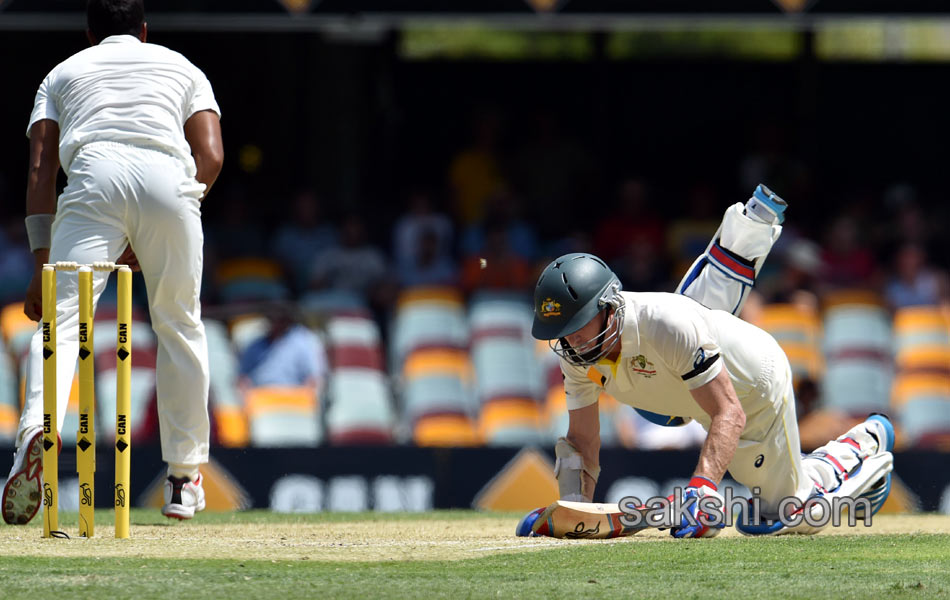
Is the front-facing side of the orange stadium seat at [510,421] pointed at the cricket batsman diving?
yes

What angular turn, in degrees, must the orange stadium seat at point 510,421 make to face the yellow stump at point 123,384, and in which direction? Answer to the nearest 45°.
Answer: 0° — it already faces it

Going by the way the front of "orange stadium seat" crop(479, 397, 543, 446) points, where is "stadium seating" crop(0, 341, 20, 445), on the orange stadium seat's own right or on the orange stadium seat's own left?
on the orange stadium seat's own right

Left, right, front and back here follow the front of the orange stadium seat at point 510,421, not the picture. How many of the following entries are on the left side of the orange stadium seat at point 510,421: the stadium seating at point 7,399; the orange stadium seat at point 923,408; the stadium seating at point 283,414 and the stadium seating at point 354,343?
1

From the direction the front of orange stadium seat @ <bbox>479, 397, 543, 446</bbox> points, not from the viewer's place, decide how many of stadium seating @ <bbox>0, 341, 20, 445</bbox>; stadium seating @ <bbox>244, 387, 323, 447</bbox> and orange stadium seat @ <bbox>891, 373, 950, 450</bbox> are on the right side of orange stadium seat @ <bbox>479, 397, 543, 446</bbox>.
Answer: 2

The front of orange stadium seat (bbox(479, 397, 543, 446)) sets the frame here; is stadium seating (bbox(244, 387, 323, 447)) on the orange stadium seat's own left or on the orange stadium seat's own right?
on the orange stadium seat's own right

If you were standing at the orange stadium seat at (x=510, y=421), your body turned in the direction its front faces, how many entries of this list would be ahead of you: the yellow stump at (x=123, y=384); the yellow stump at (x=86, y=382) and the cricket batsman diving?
3

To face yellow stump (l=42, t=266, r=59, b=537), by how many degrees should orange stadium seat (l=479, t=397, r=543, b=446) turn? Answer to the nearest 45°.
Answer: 0° — it already faces it

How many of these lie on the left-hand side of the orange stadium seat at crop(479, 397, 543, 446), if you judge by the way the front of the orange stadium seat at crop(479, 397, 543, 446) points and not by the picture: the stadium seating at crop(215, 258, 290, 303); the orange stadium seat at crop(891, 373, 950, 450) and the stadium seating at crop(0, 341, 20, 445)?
1

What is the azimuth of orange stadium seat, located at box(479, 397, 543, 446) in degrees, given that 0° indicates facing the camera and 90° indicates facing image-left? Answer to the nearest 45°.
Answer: approximately 0°

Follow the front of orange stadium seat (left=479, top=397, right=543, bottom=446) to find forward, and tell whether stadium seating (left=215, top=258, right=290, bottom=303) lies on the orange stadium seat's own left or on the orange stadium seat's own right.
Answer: on the orange stadium seat's own right

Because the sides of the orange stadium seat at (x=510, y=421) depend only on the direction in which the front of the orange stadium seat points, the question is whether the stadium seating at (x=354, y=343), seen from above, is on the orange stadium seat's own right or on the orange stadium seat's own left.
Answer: on the orange stadium seat's own right

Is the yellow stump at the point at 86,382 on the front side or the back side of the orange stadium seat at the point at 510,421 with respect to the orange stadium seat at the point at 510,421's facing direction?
on the front side

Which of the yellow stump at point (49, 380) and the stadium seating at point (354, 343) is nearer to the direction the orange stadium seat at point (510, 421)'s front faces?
the yellow stump

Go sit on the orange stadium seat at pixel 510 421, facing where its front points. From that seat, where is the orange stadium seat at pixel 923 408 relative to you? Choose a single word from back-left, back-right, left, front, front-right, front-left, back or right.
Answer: left

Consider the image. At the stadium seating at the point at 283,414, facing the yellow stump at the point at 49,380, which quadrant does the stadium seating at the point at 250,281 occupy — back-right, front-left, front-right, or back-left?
back-right
